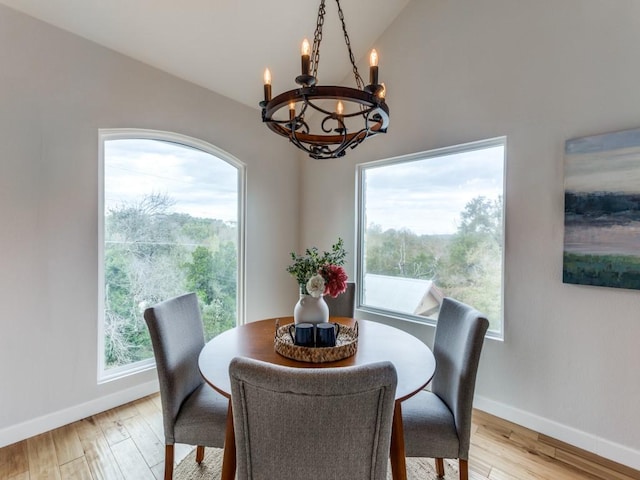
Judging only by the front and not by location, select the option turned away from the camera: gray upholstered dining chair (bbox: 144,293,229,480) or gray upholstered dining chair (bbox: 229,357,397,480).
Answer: gray upholstered dining chair (bbox: 229,357,397,480)

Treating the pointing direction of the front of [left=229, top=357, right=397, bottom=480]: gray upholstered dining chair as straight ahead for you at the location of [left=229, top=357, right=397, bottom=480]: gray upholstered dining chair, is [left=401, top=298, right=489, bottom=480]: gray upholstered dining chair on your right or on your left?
on your right

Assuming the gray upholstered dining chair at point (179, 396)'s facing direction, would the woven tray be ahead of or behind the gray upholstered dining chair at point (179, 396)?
ahead

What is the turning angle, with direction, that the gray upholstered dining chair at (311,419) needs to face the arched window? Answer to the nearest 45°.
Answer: approximately 45° to its left

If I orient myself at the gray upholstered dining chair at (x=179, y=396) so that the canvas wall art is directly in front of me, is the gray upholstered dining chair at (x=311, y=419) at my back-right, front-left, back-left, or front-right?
front-right

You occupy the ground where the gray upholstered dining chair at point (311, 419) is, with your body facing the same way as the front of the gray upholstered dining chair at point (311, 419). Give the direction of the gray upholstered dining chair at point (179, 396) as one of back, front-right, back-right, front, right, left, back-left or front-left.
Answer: front-left

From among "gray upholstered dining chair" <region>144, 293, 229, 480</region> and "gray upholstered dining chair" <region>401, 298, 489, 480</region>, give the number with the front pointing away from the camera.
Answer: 0

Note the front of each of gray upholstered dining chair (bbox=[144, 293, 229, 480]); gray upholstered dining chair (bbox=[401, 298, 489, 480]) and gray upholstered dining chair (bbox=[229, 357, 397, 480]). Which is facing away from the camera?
gray upholstered dining chair (bbox=[229, 357, 397, 480])

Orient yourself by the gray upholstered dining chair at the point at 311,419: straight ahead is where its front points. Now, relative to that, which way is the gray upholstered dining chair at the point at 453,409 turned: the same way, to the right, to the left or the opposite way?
to the left

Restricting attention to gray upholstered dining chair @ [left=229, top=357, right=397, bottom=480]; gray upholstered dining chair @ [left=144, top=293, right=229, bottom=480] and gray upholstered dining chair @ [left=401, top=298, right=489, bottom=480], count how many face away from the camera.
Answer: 1

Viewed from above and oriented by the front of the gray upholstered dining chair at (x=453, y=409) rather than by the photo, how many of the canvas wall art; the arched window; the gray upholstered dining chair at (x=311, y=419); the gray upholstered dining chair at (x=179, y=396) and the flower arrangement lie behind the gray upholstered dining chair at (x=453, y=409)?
1

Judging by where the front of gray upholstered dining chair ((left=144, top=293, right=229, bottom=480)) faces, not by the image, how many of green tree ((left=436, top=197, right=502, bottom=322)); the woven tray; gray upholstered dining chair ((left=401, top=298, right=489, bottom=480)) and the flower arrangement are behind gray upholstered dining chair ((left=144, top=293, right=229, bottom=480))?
0

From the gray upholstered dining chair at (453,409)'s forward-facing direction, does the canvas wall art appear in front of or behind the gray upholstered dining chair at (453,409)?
behind

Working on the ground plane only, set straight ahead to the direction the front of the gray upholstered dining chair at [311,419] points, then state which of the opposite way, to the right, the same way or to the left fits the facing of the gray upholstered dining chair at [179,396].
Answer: to the right

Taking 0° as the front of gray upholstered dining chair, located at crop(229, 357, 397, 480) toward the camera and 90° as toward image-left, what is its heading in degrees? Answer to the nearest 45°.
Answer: approximately 180°

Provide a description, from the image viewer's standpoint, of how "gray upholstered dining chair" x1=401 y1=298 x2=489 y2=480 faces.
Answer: facing the viewer and to the left of the viewer

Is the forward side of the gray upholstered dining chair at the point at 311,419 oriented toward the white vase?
yes

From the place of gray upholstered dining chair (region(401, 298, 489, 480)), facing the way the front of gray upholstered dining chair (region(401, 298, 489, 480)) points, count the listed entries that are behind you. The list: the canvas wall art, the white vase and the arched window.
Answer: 1

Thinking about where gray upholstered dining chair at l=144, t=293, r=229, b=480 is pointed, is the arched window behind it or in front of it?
behind

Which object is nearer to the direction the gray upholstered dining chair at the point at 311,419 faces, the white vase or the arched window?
the white vase
